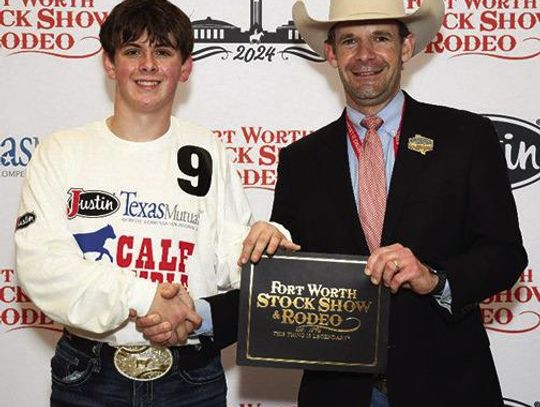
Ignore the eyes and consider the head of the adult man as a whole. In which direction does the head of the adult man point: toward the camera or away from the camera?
toward the camera

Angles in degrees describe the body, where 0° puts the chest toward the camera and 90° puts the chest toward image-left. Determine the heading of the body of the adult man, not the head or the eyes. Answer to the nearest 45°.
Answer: approximately 0°
